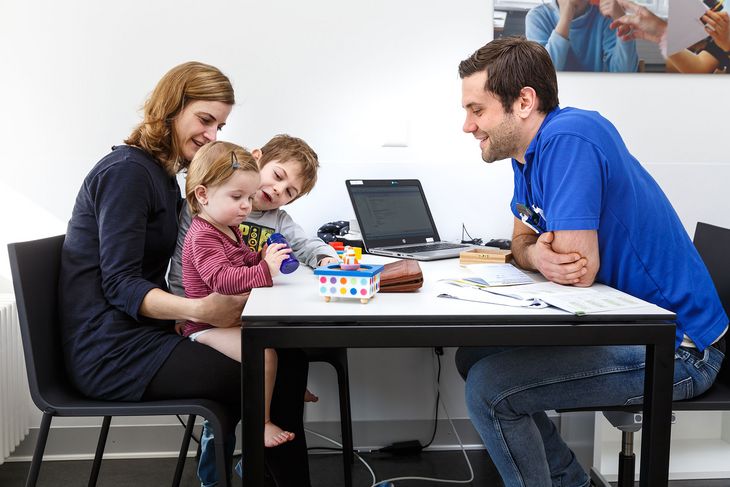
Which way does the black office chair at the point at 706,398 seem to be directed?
to the viewer's left

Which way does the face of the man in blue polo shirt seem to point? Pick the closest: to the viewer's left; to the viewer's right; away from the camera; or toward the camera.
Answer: to the viewer's left

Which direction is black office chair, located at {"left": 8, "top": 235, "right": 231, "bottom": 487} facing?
to the viewer's right

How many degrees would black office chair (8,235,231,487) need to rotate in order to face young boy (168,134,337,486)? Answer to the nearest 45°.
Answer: approximately 45° to its left

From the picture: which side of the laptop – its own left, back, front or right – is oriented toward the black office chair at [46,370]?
right

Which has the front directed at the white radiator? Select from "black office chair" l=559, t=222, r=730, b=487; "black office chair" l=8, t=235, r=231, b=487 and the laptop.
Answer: "black office chair" l=559, t=222, r=730, b=487

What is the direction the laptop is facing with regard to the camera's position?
facing the viewer and to the right of the viewer

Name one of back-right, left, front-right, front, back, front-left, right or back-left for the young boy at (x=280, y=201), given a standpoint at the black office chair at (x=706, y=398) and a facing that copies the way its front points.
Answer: front

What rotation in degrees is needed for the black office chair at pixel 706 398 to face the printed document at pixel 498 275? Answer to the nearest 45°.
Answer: approximately 45° to its left

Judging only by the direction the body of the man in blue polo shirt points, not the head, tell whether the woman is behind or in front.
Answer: in front

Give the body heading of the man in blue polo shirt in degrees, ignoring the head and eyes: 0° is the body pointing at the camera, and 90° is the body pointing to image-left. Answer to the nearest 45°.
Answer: approximately 90°

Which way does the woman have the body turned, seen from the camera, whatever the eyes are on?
to the viewer's right

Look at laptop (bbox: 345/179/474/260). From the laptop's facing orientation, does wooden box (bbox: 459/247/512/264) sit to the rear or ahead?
ahead

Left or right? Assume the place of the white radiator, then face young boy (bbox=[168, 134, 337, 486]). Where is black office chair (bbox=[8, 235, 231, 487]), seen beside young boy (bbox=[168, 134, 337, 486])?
right
